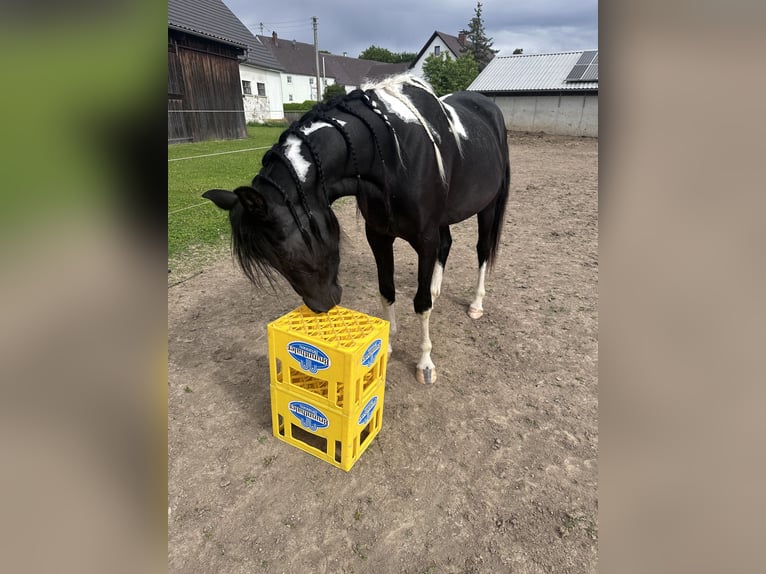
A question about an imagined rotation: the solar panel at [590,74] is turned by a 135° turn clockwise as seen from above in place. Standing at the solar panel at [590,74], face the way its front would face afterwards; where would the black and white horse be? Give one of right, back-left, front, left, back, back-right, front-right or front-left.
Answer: back-left

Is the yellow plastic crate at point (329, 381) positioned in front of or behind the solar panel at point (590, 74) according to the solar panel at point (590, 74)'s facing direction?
in front

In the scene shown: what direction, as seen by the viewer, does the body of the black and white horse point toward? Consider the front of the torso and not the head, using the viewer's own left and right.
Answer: facing the viewer and to the left of the viewer

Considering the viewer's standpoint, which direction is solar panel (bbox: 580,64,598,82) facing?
facing the viewer

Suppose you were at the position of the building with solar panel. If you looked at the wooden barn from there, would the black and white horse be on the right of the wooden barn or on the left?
left

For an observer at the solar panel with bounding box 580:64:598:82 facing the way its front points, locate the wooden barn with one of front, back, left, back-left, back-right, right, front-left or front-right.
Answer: front-right
